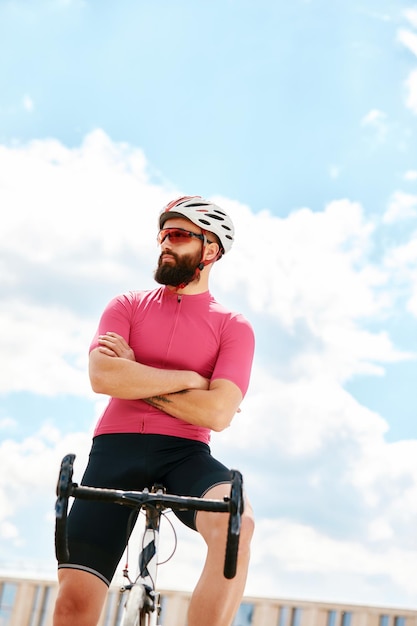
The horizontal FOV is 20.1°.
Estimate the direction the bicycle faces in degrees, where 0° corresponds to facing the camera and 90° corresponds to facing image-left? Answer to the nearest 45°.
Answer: approximately 0°

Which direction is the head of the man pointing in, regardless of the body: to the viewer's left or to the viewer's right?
to the viewer's left
